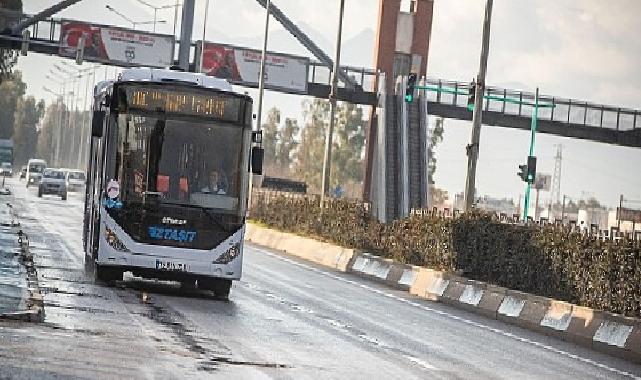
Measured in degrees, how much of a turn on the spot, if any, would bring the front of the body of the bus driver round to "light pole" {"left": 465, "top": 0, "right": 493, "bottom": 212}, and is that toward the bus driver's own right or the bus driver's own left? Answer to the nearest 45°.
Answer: approximately 135° to the bus driver's own left

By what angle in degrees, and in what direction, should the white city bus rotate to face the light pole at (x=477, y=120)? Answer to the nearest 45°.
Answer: approximately 135° to its left

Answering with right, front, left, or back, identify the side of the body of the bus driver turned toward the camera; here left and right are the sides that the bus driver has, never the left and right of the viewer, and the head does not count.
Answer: front

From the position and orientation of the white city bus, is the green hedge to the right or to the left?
on its left

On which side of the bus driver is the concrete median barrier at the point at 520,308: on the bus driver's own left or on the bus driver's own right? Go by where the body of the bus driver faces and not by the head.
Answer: on the bus driver's own left

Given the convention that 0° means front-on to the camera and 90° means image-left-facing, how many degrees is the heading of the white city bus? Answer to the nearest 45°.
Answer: approximately 0°
